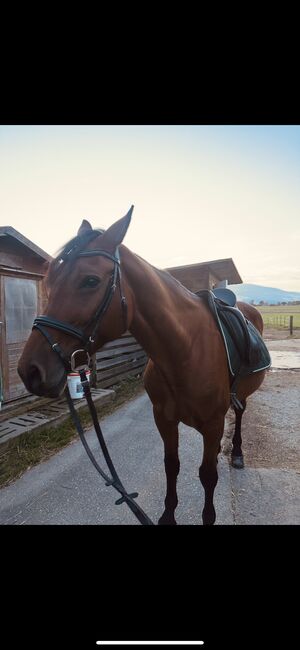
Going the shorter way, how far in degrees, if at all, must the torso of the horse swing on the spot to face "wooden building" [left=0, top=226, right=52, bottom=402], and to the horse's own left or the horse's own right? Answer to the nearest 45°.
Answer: approximately 90° to the horse's own right

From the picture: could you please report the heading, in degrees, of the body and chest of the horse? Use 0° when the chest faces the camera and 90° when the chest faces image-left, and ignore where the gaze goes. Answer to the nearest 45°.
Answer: approximately 45°

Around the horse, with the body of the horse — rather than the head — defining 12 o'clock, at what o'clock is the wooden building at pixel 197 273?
The wooden building is roughly at 5 o'clock from the horse.

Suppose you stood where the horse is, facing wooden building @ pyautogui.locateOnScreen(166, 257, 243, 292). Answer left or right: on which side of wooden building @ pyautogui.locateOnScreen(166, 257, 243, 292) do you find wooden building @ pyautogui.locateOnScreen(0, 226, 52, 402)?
left

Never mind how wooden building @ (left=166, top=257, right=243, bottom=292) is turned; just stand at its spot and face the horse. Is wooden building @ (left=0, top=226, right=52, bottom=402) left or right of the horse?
right
